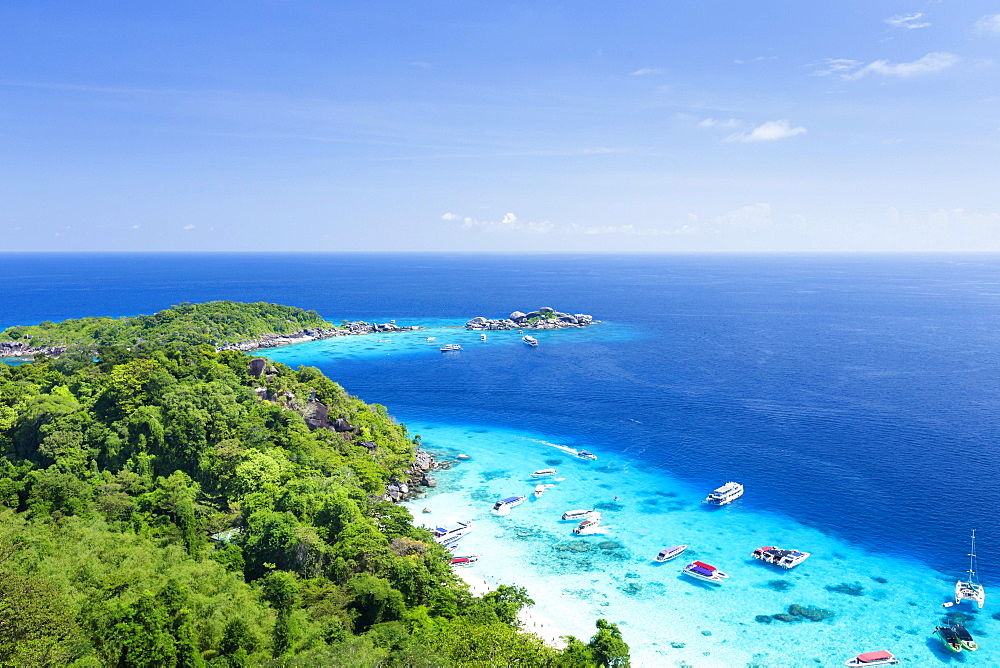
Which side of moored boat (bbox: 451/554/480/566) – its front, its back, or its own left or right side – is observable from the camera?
right

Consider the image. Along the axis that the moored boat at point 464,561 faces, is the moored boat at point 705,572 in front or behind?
in front

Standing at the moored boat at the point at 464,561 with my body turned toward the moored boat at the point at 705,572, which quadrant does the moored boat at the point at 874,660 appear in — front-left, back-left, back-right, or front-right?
front-right

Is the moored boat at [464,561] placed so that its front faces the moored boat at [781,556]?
yes

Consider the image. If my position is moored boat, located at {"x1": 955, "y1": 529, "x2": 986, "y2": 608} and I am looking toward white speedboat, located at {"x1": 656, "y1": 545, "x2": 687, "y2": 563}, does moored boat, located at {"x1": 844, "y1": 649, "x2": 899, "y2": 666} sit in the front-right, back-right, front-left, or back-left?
front-left

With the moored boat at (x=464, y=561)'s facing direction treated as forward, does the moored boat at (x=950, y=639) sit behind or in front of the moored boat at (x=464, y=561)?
in front

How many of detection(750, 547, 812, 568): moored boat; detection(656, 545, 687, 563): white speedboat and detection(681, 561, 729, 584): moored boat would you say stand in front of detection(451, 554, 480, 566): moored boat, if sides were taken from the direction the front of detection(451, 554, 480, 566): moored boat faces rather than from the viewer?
3

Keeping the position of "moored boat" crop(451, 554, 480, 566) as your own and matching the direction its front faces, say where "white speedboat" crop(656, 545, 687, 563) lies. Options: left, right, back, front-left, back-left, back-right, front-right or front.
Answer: front
